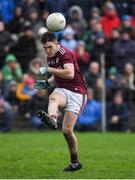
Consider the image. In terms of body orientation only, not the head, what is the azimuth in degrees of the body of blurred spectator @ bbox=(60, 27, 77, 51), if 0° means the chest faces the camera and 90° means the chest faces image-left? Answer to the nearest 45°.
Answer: approximately 0°

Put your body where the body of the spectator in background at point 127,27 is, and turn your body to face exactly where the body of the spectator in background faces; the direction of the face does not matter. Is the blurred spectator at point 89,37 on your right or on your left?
on your right

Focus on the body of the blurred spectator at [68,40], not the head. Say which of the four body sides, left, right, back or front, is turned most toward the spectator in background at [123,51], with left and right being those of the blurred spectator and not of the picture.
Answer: left

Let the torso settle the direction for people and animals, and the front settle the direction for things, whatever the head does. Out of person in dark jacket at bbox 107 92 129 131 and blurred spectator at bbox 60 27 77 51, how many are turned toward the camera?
2

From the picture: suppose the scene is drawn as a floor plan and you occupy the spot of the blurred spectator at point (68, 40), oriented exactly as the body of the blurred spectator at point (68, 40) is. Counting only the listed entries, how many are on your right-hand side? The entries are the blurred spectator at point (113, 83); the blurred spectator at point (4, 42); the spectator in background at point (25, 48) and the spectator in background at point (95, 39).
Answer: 2

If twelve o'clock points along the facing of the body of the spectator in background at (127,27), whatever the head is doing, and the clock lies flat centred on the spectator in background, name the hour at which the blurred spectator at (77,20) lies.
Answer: The blurred spectator is roughly at 3 o'clock from the spectator in background.
